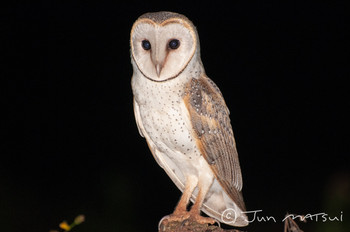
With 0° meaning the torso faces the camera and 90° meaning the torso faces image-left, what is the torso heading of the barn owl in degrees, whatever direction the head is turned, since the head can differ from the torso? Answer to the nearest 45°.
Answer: approximately 45°
